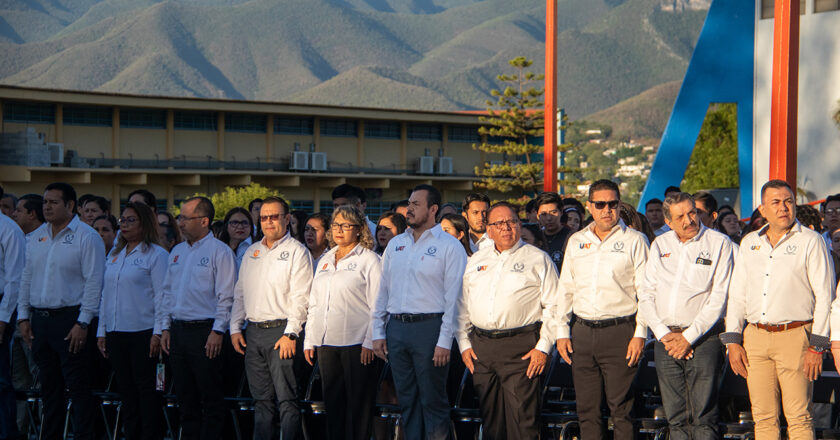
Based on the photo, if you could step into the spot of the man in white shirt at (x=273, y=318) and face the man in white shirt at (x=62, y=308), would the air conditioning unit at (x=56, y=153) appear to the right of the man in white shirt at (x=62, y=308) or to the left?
right

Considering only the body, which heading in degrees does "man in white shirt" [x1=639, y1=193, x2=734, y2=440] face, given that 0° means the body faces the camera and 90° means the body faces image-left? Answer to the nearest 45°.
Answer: approximately 0°

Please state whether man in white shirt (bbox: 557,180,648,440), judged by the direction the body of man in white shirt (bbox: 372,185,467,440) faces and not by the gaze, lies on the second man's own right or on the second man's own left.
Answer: on the second man's own left

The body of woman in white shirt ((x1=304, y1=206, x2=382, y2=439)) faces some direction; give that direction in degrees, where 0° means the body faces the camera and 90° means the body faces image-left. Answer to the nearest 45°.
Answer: approximately 45°

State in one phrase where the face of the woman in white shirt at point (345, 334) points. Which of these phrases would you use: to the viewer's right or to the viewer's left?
to the viewer's left

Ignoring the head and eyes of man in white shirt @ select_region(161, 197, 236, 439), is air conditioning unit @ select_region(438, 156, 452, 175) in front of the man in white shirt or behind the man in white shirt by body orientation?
behind

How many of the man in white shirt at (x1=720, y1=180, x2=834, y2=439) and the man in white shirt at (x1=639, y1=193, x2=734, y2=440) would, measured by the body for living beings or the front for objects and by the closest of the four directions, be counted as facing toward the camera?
2

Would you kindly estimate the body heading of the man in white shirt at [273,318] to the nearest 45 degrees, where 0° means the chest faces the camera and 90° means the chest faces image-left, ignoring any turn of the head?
approximately 45°

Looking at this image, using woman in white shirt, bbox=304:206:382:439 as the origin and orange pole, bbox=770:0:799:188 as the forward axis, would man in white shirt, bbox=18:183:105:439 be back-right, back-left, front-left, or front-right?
back-left
